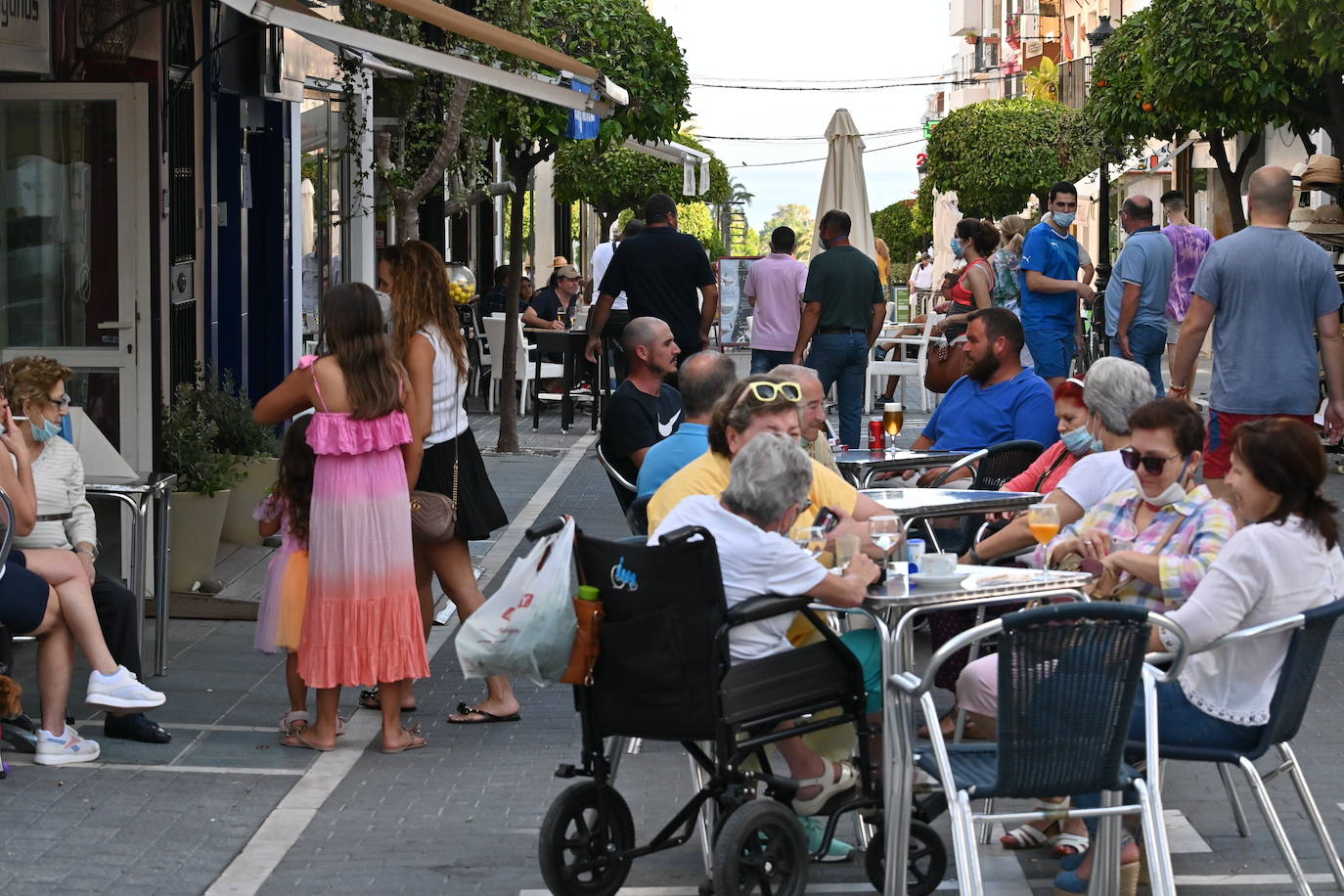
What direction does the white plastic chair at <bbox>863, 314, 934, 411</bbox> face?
to the viewer's left

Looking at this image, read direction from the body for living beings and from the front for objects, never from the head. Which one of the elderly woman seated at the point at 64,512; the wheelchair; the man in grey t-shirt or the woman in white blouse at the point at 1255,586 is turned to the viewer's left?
the woman in white blouse

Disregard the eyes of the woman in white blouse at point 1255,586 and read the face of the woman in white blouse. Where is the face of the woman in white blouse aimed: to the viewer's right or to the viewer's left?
to the viewer's left

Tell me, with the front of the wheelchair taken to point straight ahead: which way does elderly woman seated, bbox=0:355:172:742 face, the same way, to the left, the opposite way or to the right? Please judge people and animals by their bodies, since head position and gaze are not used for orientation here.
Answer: to the right

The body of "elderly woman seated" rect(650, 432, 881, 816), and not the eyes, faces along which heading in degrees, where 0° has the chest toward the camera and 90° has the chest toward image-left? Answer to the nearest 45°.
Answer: approximately 225°

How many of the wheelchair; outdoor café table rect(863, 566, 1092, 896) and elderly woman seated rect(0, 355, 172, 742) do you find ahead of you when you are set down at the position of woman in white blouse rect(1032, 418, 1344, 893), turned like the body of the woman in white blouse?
3

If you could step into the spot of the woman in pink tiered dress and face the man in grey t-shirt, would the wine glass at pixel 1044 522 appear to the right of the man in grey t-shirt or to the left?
right

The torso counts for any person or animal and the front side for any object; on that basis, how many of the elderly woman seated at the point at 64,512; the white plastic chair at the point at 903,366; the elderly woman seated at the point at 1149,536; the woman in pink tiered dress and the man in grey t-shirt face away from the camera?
2

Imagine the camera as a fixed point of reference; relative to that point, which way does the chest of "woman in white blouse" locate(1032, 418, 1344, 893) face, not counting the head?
to the viewer's left

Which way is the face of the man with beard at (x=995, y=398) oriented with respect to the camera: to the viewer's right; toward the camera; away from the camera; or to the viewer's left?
to the viewer's left

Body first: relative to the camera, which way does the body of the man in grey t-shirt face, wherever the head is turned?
away from the camera

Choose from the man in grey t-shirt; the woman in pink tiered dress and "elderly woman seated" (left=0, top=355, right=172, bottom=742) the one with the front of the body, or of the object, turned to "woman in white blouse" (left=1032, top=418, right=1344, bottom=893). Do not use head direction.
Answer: the elderly woman seated
